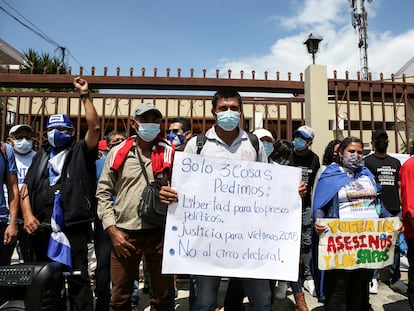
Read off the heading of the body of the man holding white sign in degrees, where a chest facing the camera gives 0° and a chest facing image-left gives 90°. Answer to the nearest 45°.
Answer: approximately 0°

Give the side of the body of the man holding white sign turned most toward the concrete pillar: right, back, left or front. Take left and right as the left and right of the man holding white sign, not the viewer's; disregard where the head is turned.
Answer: back

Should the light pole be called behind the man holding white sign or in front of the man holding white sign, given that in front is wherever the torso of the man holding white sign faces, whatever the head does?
behind
